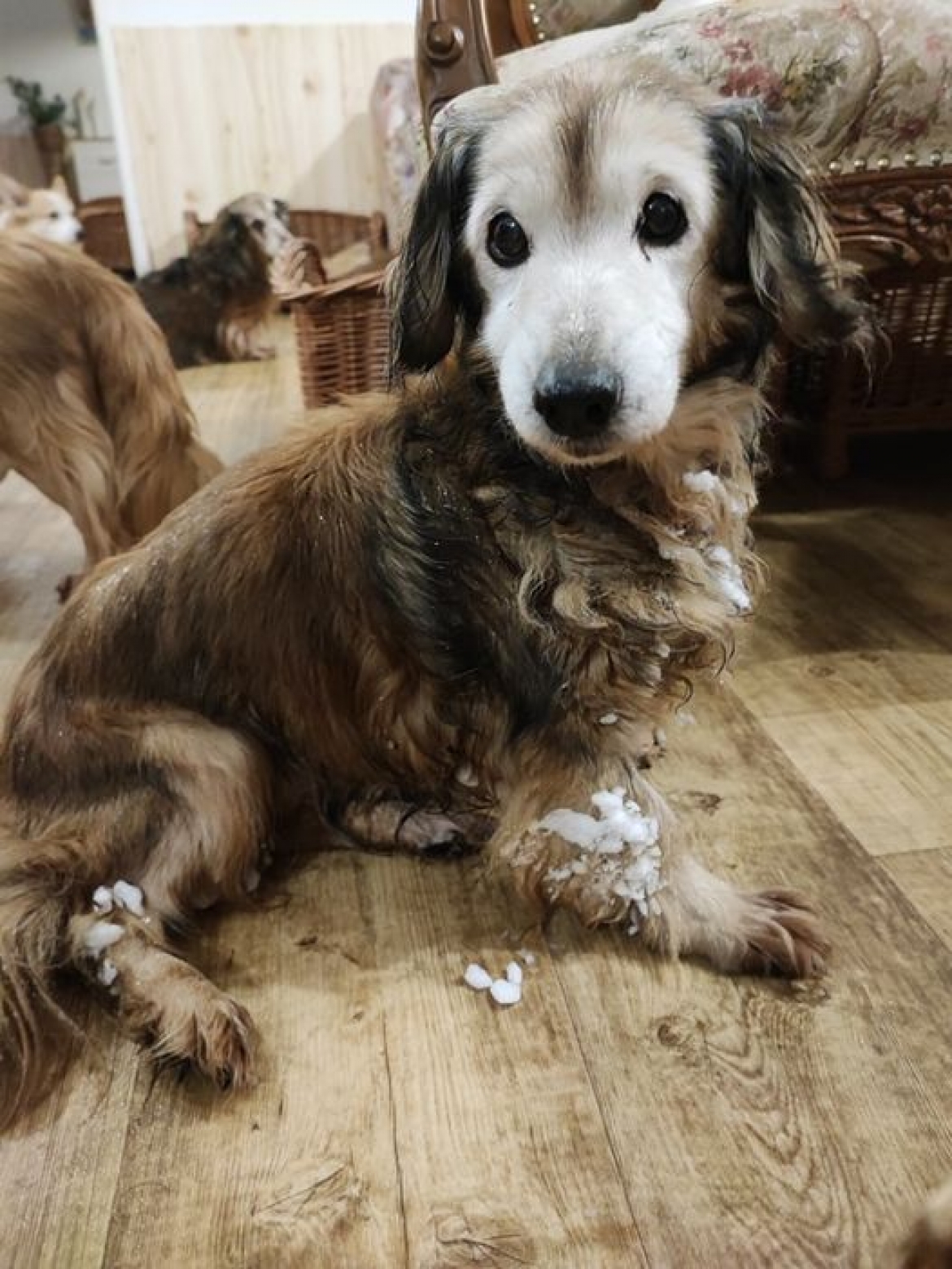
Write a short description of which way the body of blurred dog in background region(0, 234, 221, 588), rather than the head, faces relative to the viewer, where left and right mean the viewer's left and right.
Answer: facing to the left of the viewer

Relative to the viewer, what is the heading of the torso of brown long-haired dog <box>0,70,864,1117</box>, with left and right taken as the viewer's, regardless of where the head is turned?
facing to the right of the viewer

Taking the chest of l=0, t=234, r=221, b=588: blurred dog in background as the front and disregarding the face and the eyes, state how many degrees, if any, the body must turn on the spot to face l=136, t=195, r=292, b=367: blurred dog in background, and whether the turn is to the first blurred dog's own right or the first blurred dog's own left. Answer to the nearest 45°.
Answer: approximately 90° to the first blurred dog's own right

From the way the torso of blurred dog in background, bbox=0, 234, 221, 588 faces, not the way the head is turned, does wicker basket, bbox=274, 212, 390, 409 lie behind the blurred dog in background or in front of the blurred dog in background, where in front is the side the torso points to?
behind

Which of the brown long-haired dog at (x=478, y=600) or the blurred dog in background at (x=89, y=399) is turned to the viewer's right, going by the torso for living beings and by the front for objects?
the brown long-haired dog

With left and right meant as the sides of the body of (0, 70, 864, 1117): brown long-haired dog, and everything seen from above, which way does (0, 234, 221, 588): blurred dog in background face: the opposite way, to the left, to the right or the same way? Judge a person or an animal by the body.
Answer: the opposite way

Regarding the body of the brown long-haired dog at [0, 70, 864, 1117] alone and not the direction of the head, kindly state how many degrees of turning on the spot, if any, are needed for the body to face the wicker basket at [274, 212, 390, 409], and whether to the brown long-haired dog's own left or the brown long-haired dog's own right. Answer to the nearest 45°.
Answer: approximately 90° to the brown long-haired dog's own left

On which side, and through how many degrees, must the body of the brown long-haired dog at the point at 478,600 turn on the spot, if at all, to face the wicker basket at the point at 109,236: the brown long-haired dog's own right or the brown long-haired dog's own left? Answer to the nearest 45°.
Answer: approximately 90° to the brown long-haired dog's own left
